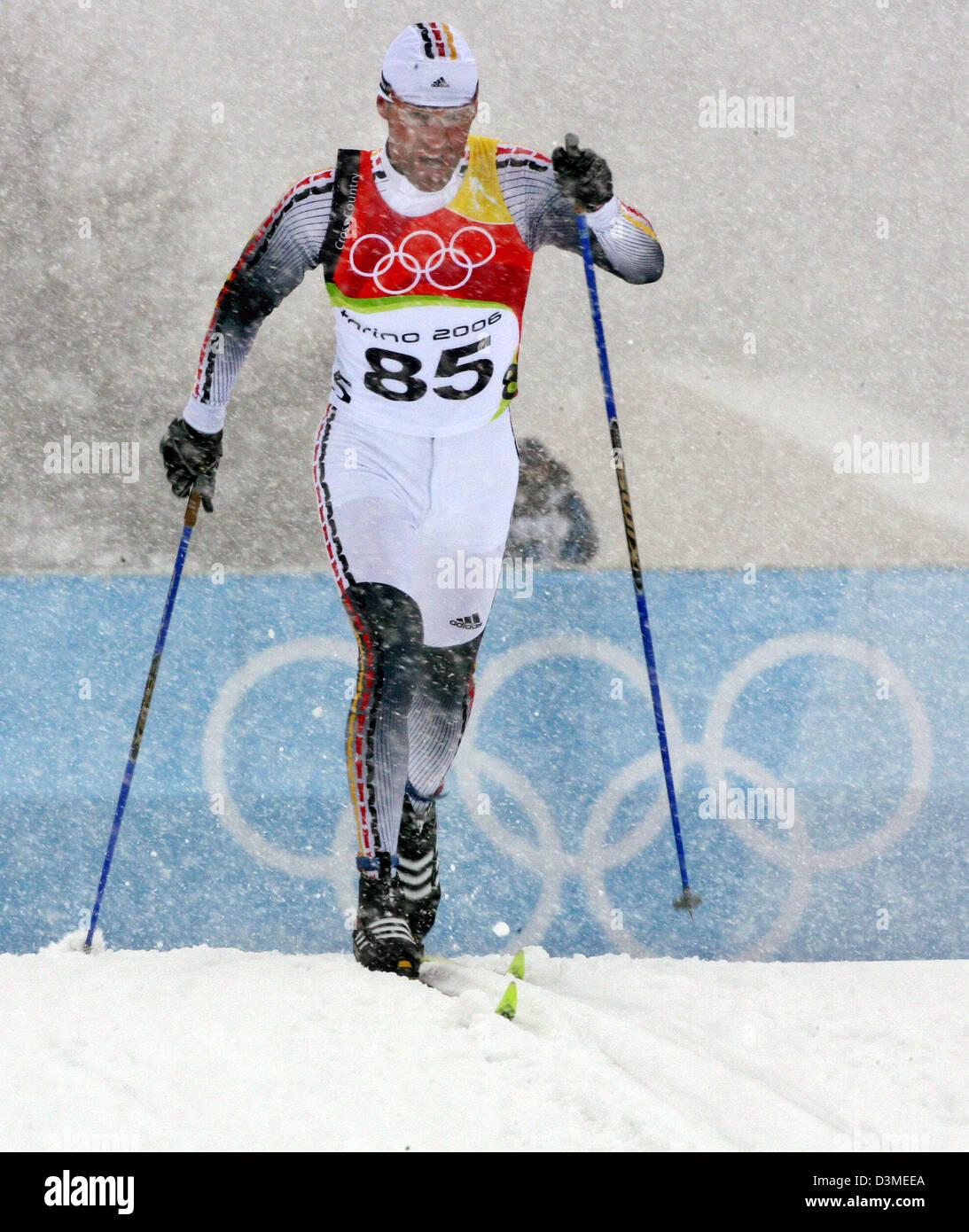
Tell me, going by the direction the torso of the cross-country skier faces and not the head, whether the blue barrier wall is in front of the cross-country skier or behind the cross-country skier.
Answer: behind

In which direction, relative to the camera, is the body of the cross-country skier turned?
toward the camera
